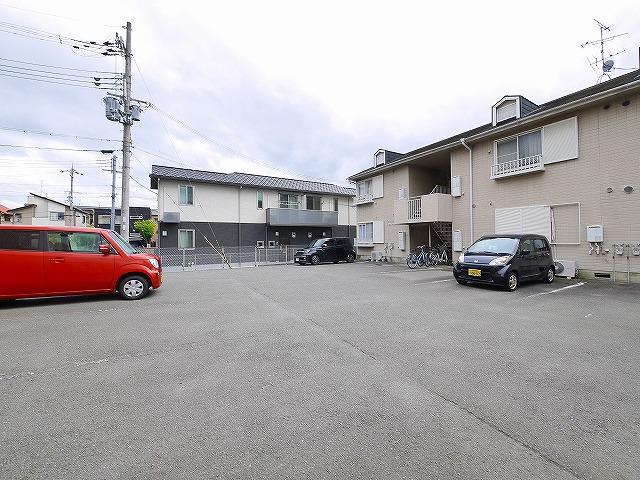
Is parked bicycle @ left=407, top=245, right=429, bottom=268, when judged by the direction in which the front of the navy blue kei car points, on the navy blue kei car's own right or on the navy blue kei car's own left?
on the navy blue kei car's own right

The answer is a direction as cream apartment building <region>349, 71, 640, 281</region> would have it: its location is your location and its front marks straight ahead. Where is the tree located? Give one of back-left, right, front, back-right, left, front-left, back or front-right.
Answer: front-right

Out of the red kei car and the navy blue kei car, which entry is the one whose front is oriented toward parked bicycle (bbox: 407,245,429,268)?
the red kei car

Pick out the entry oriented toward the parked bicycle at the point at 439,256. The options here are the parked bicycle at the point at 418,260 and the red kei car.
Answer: the red kei car

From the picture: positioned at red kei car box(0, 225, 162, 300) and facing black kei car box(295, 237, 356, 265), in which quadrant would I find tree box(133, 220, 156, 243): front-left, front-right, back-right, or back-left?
front-left

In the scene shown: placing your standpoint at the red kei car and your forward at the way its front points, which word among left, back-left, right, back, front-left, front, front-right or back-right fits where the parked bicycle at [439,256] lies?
front

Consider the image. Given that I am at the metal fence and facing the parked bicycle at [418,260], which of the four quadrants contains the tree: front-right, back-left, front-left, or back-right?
back-left

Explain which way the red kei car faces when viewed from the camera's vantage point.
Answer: facing to the right of the viewer

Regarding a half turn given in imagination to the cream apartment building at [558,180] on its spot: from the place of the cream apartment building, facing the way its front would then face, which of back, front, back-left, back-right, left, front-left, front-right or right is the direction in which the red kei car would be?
back

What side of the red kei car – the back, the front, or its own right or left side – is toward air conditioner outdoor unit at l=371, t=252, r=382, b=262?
front

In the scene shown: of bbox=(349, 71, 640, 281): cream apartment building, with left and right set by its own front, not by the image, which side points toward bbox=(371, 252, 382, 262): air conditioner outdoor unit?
right

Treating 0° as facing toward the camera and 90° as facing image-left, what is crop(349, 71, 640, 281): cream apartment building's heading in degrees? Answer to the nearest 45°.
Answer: approximately 45°

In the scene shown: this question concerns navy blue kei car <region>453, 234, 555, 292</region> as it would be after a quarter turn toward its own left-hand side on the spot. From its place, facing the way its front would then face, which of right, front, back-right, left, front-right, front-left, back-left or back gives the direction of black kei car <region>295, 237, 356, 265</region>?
back

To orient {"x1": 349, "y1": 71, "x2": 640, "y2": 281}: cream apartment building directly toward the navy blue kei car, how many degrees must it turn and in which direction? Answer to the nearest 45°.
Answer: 0° — it already faces it
